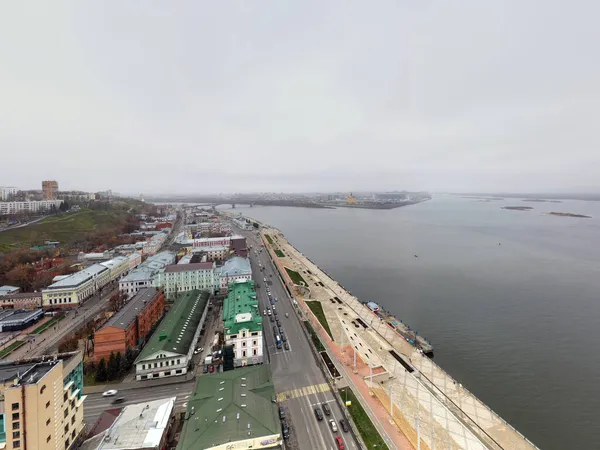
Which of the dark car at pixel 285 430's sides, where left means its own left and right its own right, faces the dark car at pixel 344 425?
left

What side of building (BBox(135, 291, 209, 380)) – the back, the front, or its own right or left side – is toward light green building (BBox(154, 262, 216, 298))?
back

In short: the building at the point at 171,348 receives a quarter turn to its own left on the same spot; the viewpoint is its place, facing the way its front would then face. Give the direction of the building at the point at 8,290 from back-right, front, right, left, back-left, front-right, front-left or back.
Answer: back-left

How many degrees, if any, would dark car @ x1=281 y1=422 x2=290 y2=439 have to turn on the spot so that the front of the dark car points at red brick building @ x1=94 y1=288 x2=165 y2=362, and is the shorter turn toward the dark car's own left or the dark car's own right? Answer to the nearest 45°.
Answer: approximately 135° to the dark car's own right

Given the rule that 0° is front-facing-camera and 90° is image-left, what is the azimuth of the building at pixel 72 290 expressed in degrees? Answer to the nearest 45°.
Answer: approximately 315°
